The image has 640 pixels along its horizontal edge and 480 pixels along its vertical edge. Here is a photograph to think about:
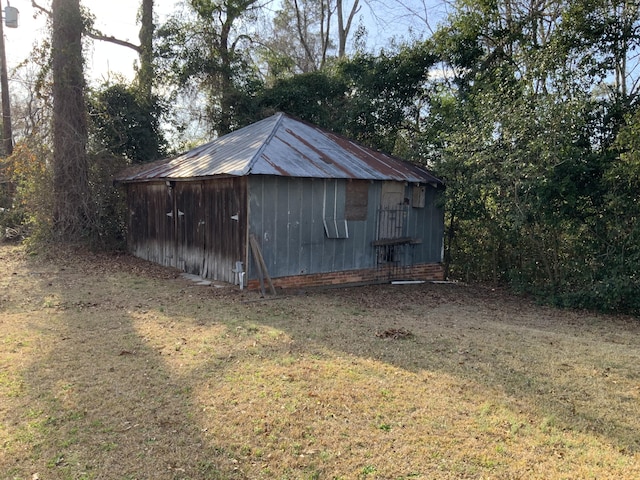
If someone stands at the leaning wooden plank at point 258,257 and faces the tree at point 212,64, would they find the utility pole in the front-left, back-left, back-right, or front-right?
front-left

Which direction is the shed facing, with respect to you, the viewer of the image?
facing the viewer and to the left of the viewer

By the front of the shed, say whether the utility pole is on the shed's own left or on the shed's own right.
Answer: on the shed's own right

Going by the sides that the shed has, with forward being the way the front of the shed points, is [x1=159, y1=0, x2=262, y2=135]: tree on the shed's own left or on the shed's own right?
on the shed's own right

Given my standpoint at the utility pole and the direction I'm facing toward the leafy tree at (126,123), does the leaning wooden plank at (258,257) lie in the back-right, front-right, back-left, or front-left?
front-right

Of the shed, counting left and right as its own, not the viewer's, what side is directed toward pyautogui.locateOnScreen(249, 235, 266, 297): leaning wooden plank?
front

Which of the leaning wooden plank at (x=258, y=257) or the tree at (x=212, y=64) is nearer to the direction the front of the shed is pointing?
the leaning wooden plank

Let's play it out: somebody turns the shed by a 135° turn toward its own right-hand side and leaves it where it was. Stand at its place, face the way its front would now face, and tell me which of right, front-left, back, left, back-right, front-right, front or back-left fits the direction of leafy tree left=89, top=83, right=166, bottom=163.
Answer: front-left

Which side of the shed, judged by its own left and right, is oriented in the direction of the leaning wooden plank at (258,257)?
front
